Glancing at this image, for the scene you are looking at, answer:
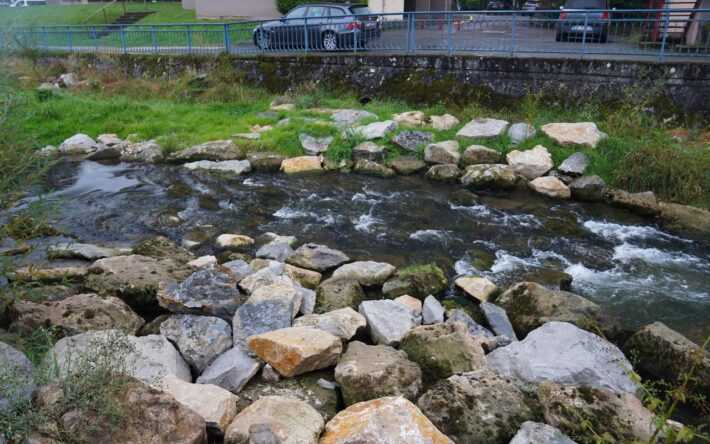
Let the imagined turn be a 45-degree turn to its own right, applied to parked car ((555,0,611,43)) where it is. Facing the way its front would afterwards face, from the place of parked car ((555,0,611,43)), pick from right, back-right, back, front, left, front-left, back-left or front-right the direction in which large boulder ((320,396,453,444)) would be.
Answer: back-right

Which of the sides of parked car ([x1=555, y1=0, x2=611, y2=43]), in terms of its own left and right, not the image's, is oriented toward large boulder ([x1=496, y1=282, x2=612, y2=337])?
back

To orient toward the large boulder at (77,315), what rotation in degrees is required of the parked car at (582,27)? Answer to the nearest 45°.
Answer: approximately 180°

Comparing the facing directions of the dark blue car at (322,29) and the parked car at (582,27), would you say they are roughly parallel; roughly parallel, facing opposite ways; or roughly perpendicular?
roughly perpendicular

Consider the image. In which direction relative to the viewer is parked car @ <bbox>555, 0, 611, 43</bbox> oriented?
away from the camera

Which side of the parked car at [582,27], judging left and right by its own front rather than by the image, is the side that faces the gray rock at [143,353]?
back

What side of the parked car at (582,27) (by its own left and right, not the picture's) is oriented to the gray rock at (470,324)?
back
